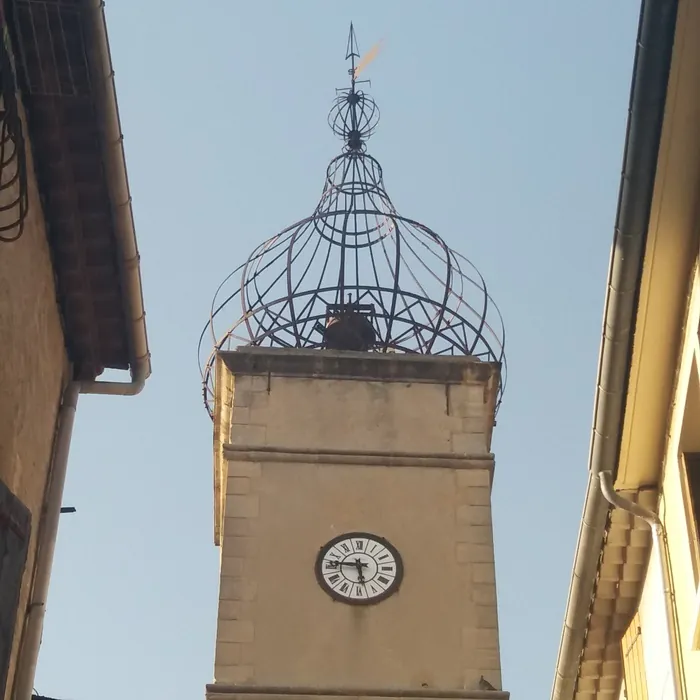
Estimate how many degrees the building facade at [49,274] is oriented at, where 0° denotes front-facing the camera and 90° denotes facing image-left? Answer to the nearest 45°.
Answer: approximately 270°

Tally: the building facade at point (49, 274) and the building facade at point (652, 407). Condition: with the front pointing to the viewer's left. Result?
1

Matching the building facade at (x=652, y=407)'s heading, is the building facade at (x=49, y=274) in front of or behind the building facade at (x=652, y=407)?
in front

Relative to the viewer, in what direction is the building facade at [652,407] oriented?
to the viewer's left

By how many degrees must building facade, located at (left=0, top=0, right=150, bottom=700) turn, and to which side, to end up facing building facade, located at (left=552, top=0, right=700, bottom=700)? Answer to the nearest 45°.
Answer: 0° — it already faces it
